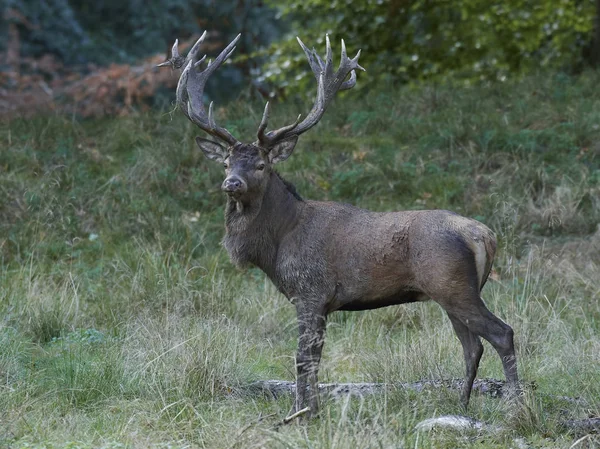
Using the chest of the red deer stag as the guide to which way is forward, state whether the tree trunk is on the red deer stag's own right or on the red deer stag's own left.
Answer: on the red deer stag's own right

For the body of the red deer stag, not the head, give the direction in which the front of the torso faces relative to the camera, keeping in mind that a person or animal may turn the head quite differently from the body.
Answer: to the viewer's left
